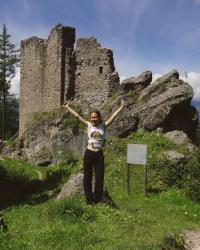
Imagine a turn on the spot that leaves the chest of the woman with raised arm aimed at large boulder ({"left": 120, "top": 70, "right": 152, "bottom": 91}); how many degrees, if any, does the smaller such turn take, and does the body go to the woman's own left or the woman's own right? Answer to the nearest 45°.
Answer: approximately 180°

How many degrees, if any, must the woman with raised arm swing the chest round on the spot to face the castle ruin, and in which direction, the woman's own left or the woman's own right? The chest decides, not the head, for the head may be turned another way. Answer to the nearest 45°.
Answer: approximately 180°

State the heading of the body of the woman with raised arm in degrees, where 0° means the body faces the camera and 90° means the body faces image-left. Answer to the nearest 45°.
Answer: approximately 0°

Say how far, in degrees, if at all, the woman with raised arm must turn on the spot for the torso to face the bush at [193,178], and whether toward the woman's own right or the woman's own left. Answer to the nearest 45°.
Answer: approximately 135° to the woman's own left
